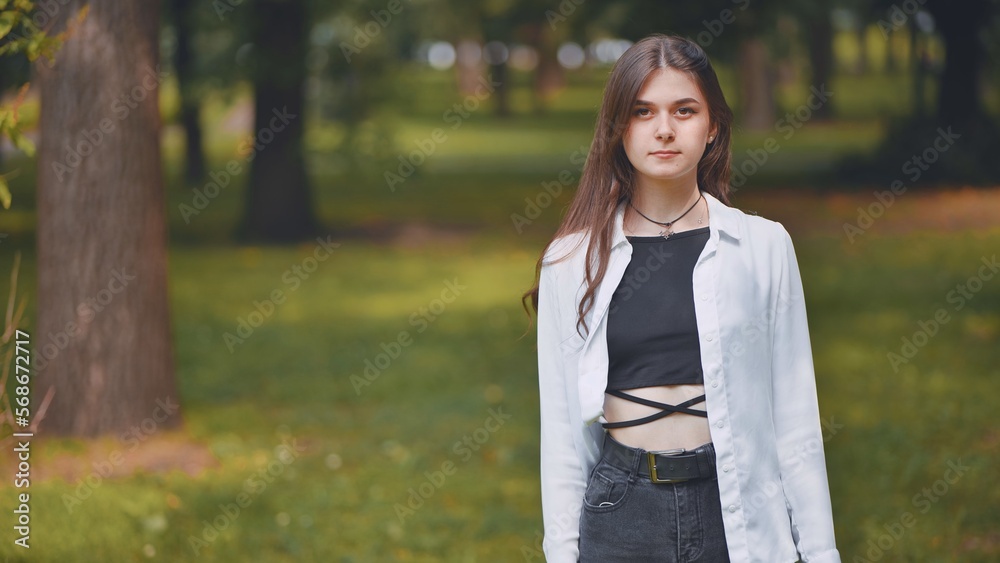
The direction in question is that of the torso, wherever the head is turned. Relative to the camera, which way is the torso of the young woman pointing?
toward the camera

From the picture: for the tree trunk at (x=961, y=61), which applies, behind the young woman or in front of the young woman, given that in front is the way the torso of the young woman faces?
behind

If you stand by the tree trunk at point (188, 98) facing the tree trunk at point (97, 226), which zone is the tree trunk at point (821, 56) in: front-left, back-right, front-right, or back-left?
back-left

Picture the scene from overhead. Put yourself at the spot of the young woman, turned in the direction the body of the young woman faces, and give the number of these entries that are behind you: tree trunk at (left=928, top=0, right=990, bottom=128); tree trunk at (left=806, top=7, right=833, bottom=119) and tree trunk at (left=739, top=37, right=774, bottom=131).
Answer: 3

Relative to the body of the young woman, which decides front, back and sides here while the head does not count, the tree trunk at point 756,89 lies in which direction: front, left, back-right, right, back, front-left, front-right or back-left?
back

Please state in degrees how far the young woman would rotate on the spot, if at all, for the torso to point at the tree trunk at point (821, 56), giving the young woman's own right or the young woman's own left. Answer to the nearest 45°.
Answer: approximately 180°

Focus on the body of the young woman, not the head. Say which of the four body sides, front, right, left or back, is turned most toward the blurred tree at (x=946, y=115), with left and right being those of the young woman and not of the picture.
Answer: back
